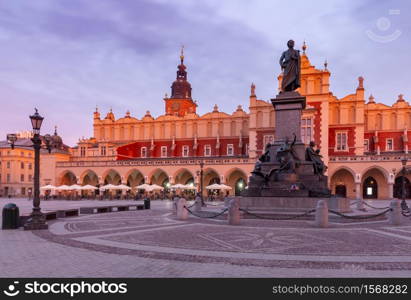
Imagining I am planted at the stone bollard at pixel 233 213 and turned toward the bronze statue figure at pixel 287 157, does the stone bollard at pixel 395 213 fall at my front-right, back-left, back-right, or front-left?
front-right

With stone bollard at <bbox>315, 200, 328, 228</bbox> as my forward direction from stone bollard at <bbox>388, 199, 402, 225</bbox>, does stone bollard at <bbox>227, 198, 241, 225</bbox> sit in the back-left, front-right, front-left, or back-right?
front-right

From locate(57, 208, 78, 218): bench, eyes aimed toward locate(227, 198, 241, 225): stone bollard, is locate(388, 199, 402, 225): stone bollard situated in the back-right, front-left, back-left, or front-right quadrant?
front-left

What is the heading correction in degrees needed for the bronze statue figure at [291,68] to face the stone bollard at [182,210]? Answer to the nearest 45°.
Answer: approximately 45° to its right

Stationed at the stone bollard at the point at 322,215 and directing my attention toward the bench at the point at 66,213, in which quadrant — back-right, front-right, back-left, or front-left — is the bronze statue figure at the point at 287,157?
front-right

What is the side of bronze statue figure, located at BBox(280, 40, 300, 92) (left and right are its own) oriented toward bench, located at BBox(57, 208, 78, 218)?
right

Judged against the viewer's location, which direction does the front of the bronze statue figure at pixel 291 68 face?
facing the viewer

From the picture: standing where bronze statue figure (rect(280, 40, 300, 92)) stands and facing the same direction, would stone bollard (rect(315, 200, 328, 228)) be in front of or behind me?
in front

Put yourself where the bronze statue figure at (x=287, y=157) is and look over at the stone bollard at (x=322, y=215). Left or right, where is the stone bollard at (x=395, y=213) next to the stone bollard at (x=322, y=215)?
left

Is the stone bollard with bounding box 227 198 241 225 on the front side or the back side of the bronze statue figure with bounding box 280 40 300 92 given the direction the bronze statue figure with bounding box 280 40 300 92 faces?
on the front side
